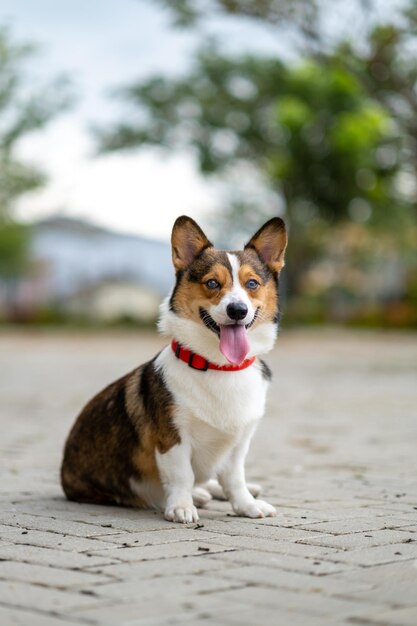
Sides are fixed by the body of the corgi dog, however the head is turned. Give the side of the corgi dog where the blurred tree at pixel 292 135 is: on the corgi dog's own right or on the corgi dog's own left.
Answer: on the corgi dog's own left

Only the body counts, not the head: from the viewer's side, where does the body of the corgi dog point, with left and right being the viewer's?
facing the viewer and to the right of the viewer
